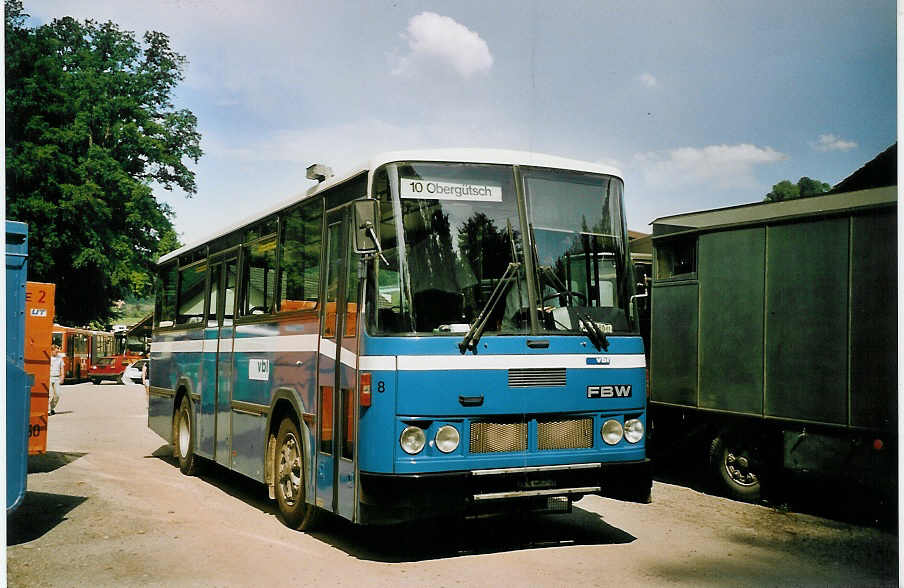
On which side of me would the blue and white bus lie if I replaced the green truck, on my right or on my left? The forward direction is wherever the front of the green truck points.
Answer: on my left

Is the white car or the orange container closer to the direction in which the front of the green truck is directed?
the white car

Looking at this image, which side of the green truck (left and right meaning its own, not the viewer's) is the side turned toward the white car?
front

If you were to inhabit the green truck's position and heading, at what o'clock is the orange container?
The orange container is roughly at 10 o'clock from the green truck.

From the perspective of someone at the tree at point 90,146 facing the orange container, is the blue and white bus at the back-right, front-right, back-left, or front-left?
front-left

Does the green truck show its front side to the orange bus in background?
yes

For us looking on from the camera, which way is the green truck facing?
facing away from the viewer and to the left of the viewer

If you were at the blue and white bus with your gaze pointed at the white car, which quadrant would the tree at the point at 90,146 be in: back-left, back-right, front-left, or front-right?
front-left
